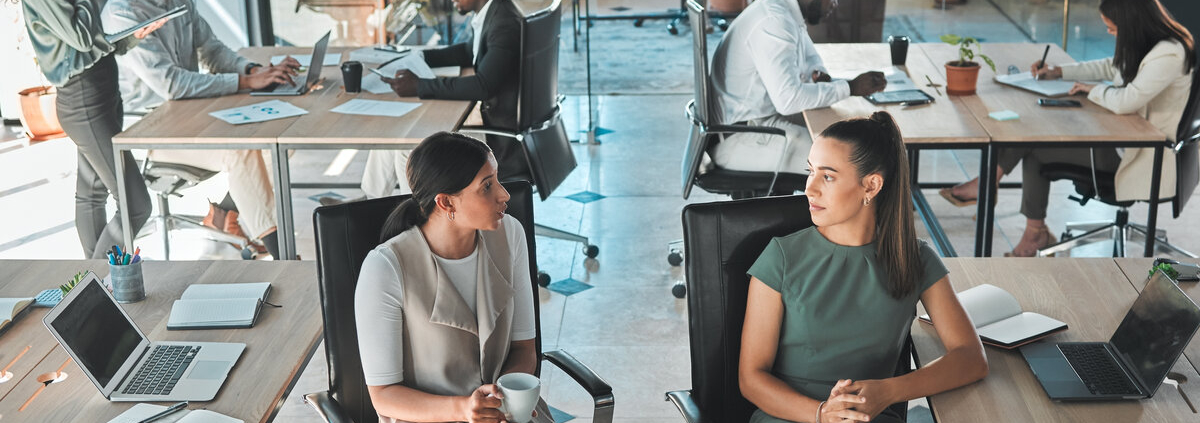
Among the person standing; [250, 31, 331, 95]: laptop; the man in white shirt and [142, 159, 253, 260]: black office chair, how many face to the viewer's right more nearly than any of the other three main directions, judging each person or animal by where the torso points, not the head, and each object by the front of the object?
3

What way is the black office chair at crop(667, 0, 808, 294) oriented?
to the viewer's right

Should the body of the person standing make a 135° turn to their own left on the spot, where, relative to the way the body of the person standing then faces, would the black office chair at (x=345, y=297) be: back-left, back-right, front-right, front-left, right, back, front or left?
back-left

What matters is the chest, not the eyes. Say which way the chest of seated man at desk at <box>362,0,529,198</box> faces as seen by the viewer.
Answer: to the viewer's left

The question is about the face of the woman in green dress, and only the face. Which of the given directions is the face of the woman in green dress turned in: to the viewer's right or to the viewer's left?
to the viewer's left

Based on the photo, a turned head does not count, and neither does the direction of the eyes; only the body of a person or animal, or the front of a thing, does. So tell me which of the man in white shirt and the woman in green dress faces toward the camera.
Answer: the woman in green dress

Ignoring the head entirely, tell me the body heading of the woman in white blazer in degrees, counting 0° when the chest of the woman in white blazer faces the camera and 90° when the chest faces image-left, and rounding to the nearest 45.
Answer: approximately 90°

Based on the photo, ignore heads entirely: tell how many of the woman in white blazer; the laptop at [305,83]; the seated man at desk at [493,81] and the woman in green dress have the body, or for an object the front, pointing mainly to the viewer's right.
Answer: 0

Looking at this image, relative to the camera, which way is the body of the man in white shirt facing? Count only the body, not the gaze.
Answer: to the viewer's right

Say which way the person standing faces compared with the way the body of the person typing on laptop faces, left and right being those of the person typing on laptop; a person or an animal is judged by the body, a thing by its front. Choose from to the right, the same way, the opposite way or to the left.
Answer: the same way

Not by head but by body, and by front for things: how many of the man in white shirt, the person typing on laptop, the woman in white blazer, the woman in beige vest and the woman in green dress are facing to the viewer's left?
1

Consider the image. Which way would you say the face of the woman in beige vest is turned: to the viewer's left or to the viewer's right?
to the viewer's right

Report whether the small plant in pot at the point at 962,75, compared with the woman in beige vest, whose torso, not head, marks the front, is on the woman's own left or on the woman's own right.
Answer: on the woman's own left

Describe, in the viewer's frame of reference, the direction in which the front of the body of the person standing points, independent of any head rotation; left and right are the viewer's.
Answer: facing to the right of the viewer

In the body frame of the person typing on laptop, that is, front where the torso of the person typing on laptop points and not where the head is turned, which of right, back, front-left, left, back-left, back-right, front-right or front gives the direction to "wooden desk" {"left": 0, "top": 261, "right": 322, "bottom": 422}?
right

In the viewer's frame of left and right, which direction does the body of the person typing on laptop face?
facing to the right of the viewer

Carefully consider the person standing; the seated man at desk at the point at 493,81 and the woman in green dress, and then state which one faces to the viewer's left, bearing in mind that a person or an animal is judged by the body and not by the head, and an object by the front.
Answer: the seated man at desk

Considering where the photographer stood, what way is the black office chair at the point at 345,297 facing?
facing the viewer and to the right of the viewer

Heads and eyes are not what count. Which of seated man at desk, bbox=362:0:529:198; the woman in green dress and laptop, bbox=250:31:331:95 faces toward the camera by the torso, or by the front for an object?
the woman in green dress

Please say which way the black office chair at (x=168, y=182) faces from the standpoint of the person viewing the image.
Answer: facing to the right of the viewer
